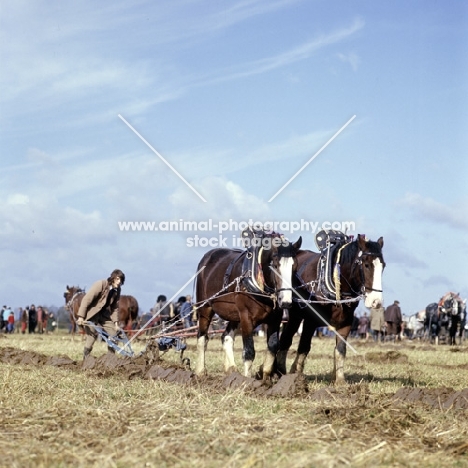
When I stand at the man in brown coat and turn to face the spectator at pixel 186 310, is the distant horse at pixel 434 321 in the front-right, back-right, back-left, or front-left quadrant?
front-right

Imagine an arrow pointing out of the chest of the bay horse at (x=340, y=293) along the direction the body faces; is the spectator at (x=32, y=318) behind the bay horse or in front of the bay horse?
behind

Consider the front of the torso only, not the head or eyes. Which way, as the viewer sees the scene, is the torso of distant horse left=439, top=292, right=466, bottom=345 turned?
toward the camera

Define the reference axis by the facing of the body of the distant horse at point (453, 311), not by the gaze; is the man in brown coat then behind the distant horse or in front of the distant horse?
in front

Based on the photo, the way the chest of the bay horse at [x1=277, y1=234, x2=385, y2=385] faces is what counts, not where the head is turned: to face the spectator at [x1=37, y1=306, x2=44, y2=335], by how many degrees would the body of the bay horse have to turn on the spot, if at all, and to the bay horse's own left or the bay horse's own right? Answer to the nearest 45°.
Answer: approximately 180°

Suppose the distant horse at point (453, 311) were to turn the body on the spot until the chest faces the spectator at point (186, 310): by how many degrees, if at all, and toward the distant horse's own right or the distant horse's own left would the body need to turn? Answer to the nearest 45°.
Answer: approximately 45° to the distant horse's own right

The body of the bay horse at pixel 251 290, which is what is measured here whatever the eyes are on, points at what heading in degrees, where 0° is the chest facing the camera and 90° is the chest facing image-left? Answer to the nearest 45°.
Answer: approximately 315°

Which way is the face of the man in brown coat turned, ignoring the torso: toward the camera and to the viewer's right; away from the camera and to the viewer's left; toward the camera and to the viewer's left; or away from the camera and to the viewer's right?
toward the camera and to the viewer's right

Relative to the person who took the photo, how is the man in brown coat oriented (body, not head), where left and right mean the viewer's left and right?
facing the viewer and to the right of the viewer

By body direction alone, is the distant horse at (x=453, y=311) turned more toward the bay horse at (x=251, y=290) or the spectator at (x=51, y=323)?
the bay horse

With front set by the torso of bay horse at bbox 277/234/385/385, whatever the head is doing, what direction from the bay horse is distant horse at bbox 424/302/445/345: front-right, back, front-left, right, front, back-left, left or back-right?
back-left

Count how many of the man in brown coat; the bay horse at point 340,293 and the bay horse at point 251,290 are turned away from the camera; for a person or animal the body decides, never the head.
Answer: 0
